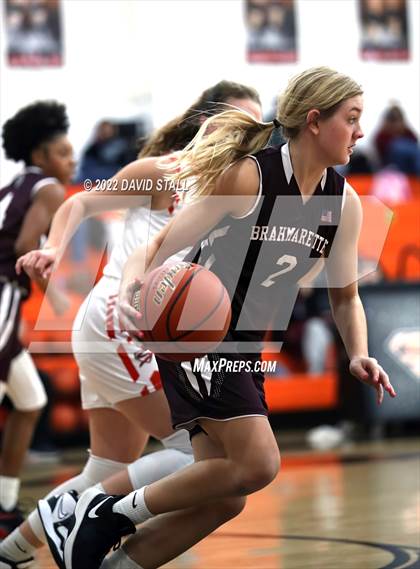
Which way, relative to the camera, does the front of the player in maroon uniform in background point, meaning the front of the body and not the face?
to the viewer's right

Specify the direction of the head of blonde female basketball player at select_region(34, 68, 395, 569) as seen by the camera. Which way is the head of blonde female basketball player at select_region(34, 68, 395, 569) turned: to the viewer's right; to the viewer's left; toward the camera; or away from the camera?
to the viewer's right

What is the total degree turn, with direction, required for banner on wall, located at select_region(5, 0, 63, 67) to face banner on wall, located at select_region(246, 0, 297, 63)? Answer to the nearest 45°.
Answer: approximately 90° to its left

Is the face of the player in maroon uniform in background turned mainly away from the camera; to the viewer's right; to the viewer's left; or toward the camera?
to the viewer's right

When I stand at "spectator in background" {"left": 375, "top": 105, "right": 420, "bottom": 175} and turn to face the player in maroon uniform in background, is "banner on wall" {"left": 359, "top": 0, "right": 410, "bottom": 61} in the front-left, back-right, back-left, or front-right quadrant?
back-right

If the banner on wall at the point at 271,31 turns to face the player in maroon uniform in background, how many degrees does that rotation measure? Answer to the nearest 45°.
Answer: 0° — it already faces them

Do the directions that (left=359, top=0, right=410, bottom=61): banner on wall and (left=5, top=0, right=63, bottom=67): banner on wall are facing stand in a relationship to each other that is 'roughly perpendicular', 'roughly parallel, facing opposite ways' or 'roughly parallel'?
roughly parallel

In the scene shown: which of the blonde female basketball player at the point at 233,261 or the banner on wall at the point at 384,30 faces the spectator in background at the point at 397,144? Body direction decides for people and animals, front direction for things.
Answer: the banner on wall

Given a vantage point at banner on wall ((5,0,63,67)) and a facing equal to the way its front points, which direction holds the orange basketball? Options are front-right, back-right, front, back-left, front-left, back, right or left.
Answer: front

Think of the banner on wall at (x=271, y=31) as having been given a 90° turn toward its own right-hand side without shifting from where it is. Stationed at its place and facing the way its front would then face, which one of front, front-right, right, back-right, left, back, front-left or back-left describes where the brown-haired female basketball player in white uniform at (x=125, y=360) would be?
left

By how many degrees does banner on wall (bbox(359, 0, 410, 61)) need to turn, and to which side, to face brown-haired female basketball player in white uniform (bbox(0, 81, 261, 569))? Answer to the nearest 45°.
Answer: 0° — it already faces them

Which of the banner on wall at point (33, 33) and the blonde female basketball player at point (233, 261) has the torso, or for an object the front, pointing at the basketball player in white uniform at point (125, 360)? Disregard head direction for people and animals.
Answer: the banner on wall

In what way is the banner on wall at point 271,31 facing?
toward the camera
